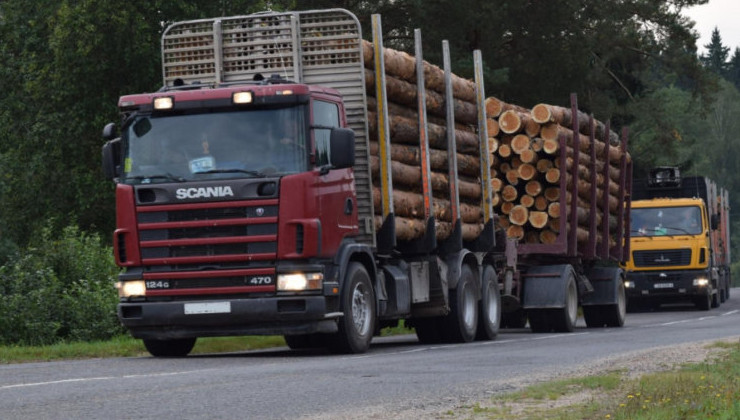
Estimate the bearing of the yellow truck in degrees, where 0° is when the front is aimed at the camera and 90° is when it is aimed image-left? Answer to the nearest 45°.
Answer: approximately 0°

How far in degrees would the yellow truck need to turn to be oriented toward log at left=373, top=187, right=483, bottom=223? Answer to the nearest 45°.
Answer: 0° — it already faces it

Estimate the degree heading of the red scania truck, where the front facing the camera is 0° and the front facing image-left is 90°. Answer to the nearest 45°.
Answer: approximately 45°

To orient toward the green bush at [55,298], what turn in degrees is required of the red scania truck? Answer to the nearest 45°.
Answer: approximately 90° to its right
